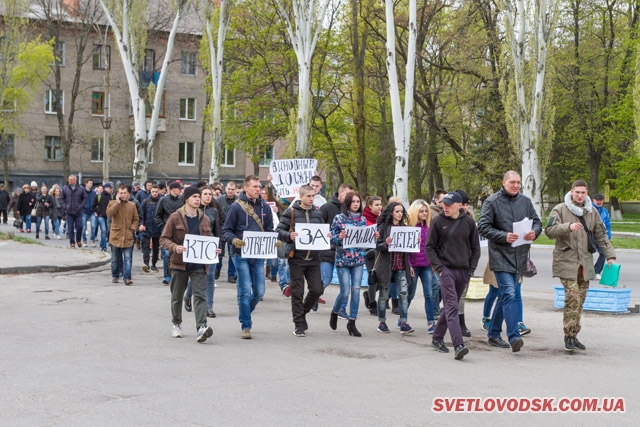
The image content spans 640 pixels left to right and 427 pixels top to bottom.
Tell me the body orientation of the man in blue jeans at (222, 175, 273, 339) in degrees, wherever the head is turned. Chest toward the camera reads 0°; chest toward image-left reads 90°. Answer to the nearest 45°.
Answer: approximately 315°

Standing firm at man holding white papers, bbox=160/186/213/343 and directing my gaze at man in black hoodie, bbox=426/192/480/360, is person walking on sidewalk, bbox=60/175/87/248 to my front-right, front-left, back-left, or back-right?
back-left

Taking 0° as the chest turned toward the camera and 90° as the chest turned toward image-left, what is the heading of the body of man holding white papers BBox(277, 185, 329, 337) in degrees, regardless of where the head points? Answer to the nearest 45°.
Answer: approximately 315°

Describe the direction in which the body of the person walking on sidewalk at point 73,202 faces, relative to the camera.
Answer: toward the camera

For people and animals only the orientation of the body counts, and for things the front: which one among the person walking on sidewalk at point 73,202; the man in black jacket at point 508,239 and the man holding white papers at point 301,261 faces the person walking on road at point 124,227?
the person walking on sidewalk at point 73,202

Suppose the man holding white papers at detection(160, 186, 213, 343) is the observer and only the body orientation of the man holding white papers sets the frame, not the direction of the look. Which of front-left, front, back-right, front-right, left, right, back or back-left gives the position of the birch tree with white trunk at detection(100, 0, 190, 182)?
back-left

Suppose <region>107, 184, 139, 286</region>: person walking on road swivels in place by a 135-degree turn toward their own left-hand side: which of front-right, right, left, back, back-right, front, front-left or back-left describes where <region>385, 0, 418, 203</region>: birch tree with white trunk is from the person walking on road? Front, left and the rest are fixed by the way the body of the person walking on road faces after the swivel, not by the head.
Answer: front

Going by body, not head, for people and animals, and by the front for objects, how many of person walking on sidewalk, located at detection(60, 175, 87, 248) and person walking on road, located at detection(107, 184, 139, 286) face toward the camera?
2

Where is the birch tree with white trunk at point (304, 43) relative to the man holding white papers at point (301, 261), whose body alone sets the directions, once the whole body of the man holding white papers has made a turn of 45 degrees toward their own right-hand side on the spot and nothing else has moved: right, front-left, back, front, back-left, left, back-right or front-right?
back

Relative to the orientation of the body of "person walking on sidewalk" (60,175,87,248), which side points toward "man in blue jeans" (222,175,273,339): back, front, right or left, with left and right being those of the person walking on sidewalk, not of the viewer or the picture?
front
